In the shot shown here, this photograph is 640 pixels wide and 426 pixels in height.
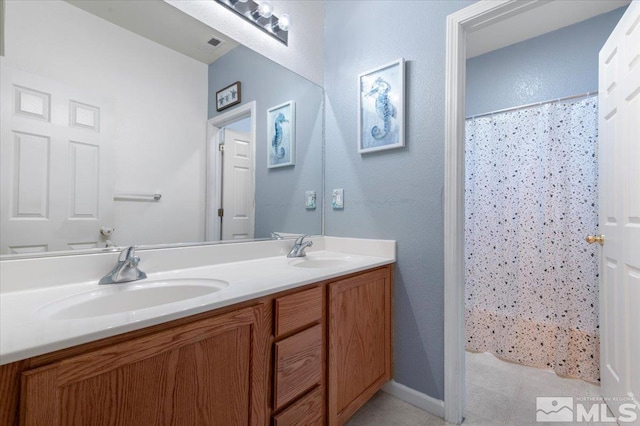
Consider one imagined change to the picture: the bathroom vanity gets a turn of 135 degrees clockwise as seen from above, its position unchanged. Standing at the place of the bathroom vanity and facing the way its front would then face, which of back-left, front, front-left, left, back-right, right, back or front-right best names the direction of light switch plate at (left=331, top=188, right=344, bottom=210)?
back-right

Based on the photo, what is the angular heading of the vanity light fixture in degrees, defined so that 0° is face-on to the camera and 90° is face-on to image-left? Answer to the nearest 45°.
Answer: approximately 315°

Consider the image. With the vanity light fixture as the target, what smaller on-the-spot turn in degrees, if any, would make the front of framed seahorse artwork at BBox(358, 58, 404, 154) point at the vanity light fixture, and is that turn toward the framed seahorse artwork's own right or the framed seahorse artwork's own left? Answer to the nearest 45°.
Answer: approximately 45° to the framed seahorse artwork's own right

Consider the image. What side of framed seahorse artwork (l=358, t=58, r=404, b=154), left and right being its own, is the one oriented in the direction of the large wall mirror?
front

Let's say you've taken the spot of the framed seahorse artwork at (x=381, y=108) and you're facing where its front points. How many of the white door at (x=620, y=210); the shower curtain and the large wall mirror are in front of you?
1

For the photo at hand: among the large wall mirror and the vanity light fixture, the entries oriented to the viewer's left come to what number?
0

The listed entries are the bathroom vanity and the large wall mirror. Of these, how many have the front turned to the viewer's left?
0

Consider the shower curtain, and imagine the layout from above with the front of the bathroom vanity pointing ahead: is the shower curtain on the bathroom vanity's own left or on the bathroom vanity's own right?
on the bathroom vanity's own left

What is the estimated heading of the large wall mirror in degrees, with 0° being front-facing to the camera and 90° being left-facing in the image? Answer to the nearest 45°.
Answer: approximately 315°

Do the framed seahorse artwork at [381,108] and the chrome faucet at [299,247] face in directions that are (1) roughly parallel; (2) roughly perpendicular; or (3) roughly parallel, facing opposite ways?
roughly perpendicular

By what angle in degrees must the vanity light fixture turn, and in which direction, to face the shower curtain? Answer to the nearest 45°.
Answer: approximately 45° to its left
